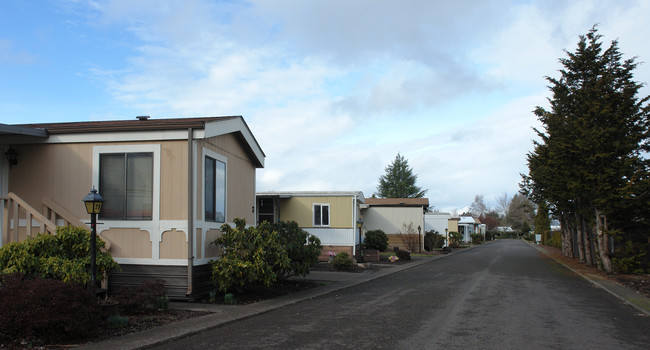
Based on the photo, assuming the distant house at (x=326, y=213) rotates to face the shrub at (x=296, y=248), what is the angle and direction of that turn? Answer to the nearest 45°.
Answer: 0° — it already faces it

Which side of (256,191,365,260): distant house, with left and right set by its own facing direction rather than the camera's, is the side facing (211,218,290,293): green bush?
front

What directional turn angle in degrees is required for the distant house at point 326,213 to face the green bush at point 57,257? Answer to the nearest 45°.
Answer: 0° — it already faces it

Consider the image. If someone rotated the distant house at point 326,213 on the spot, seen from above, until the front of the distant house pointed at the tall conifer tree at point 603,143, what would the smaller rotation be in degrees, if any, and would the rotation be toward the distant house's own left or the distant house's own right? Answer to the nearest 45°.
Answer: approximately 45° to the distant house's own left

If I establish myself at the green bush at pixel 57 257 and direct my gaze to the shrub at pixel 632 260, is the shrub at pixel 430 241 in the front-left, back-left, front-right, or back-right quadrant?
front-left

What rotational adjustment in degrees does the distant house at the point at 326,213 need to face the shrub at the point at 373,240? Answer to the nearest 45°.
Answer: approximately 135° to its left

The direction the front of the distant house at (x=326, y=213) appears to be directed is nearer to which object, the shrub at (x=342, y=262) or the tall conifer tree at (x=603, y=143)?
the shrub

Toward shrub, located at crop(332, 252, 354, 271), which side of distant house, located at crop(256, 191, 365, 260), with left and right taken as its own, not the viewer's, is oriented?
front

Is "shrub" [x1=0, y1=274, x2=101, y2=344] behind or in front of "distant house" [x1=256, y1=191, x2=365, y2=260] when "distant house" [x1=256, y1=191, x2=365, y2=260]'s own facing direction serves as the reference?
in front

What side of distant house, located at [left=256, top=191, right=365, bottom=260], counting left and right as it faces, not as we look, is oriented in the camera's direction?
front

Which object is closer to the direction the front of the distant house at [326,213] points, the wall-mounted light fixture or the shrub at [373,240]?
the wall-mounted light fixture

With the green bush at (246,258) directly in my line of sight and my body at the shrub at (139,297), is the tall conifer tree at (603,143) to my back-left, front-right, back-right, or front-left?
front-right

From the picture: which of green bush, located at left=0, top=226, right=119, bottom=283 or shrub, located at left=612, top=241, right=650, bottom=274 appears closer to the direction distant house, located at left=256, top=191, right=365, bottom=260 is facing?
the green bush
